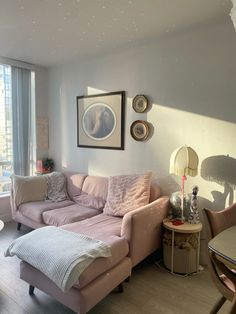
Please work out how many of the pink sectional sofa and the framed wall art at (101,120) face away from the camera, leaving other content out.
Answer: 0

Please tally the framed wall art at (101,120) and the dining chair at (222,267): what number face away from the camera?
0

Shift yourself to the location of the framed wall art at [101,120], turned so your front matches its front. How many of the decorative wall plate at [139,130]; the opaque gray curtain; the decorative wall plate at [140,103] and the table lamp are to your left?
3

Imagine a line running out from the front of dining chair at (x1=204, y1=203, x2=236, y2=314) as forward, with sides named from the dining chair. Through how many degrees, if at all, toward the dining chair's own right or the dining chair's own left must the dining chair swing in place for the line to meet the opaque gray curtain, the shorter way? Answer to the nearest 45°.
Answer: approximately 180°

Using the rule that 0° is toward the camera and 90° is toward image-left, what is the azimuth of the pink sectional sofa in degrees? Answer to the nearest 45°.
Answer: approximately 45°

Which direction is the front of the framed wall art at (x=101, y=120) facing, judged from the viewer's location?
facing the viewer and to the left of the viewer

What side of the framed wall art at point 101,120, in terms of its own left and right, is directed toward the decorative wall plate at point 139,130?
left
